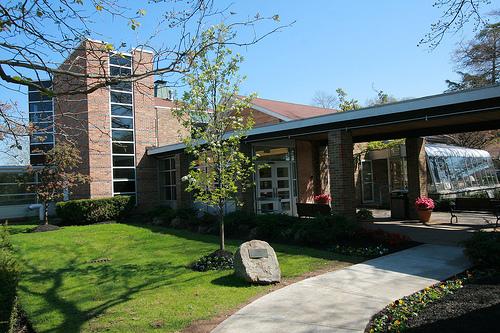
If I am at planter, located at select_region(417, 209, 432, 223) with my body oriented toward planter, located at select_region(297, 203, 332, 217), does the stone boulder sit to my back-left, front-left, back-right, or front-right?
front-left

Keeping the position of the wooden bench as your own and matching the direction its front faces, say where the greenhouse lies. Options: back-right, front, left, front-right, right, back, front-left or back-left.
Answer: back

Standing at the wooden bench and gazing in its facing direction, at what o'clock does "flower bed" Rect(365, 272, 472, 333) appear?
The flower bed is roughly at 12 o'clock from the wooden bench.

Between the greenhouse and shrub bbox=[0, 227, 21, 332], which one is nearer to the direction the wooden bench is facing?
the shrub

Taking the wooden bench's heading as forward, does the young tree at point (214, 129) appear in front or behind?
in front

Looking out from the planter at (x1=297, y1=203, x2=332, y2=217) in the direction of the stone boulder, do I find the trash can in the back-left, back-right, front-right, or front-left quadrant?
back-left

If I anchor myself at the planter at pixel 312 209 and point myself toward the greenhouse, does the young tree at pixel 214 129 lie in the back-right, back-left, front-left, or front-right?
back-right

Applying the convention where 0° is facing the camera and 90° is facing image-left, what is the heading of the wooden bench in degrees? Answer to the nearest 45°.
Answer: approximately 0°

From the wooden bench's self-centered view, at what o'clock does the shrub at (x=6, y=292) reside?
The shrub is roughly at 1 o'clock from the wooden bench.

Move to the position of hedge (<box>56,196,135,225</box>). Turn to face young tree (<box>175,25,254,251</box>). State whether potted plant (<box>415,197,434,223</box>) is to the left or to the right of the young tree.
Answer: left
